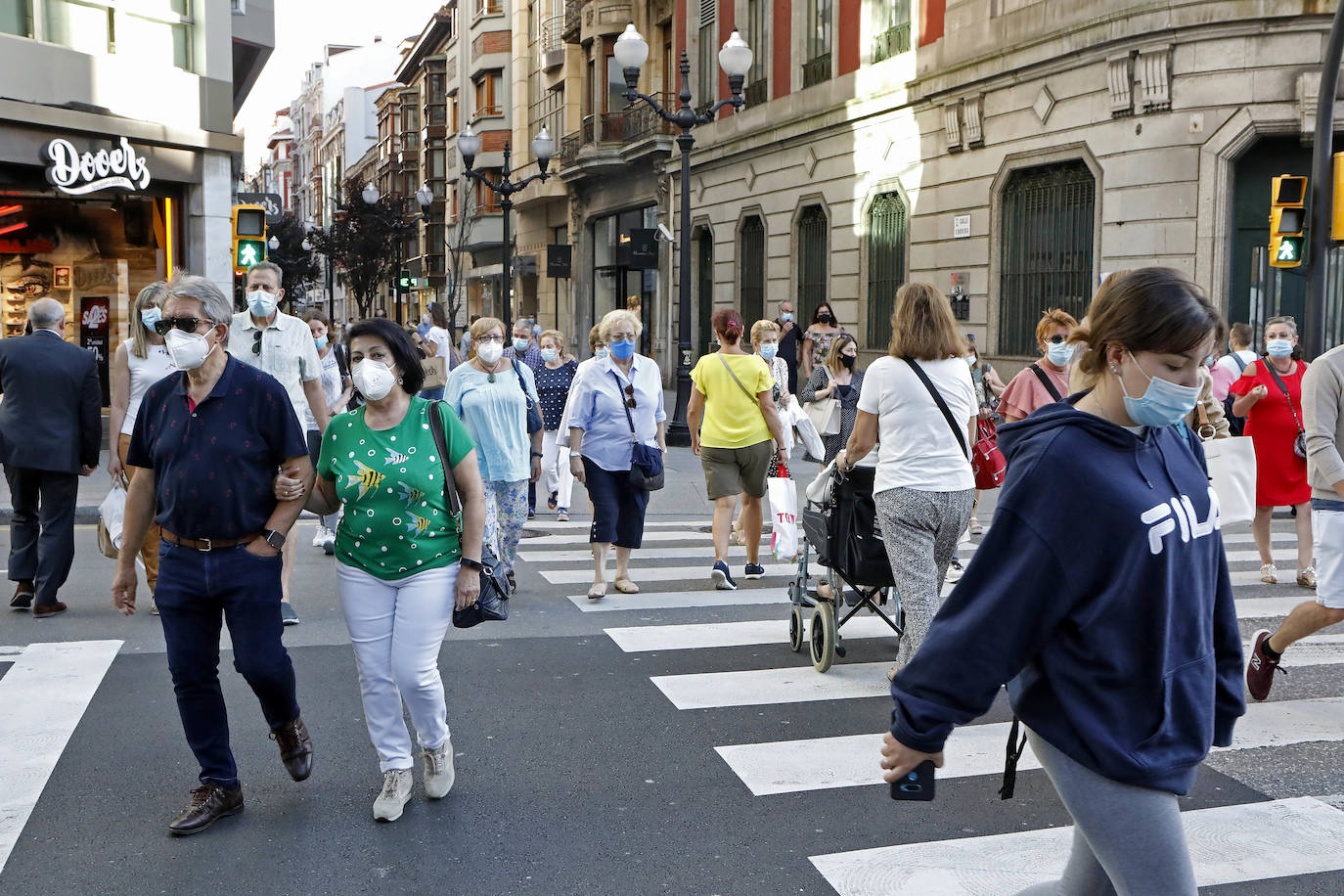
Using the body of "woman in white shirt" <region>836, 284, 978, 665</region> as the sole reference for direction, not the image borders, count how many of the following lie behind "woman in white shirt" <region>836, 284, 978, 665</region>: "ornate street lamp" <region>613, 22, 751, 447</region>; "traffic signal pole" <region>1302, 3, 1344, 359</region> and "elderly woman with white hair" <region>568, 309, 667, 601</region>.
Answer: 0

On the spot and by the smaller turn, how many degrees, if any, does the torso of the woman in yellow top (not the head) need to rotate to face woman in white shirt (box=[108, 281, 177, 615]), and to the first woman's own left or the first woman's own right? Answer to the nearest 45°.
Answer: approximately 135° to the first woman's own left

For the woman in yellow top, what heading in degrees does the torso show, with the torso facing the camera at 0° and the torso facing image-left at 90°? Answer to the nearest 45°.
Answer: approximately 180°

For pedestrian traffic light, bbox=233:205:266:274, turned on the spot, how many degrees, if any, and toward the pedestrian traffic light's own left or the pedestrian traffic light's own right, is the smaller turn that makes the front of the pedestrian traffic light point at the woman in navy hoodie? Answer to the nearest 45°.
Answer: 0° — it already faces them

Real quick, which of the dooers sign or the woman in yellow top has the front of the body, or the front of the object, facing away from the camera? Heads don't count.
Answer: the woman in yellow top

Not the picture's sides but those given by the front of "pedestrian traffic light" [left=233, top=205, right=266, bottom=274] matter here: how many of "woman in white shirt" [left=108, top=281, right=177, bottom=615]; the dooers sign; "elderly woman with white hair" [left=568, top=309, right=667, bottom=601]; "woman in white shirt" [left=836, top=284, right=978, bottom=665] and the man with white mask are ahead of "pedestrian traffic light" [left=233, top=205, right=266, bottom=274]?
4

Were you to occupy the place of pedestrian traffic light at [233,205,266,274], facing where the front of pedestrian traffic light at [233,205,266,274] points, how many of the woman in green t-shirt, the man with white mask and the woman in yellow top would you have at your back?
0

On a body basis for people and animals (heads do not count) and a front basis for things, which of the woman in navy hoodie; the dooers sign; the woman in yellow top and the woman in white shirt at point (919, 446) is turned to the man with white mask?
the dooers sign

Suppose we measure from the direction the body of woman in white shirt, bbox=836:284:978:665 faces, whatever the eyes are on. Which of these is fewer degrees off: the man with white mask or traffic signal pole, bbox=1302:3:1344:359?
the traffic signal pole

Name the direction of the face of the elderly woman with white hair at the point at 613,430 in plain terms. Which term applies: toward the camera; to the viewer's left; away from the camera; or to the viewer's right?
toward the camera

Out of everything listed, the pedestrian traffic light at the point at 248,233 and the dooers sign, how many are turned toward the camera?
2

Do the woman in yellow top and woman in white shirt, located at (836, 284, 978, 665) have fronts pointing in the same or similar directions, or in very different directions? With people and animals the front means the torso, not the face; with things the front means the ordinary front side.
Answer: same or similar directions

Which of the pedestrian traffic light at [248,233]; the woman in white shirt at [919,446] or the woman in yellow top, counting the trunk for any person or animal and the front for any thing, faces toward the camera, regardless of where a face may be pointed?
the pedestrian traffic light

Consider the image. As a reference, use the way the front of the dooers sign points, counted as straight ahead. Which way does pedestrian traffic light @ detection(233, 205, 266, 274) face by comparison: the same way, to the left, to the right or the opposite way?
the same way

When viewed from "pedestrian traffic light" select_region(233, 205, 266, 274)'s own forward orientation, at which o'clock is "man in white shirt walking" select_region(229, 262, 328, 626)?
The man in white shirt walking is roughly at 12 o'clock from the pedestrian traffic light.

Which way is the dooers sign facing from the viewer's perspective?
toward the camera

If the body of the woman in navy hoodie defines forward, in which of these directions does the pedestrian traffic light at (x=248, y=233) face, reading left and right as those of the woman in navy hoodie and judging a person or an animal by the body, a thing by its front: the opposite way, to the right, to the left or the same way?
the same way

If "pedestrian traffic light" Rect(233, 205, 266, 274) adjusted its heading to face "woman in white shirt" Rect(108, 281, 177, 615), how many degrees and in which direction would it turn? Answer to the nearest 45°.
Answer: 0° — it already faces them

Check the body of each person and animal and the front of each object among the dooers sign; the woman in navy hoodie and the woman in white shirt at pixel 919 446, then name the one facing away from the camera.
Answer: the woman in white shirt

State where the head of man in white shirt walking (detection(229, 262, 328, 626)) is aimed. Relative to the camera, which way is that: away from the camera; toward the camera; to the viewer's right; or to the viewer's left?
toward the camera

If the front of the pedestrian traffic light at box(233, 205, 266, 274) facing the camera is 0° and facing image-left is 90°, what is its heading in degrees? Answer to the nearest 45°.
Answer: approximately 0°
